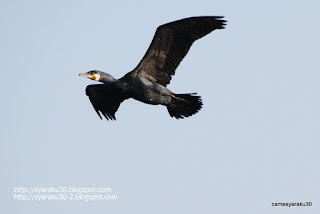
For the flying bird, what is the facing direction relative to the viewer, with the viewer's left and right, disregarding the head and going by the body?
facing to the left of the viewer
